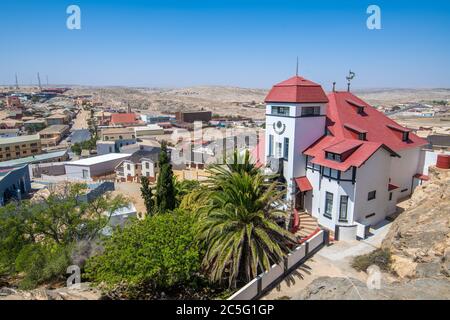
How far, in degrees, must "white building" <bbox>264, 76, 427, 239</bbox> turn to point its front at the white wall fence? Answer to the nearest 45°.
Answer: approximately 45° to its left

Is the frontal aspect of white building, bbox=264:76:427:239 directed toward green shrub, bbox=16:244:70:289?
yes

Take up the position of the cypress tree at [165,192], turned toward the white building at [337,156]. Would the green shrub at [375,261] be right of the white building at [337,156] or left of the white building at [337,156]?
right

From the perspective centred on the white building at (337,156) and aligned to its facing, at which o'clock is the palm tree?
The palm tree is roughly at 11 o'clock from the white building.

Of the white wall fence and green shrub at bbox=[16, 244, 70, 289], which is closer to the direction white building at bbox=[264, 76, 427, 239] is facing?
the green shrub

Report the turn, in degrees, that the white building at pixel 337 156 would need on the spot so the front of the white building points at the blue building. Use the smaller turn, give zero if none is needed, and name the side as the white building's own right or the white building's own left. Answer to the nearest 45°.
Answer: approximately 45° to the white building's own right

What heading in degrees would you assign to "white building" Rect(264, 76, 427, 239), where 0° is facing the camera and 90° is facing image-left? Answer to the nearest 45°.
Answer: approximately 45°
